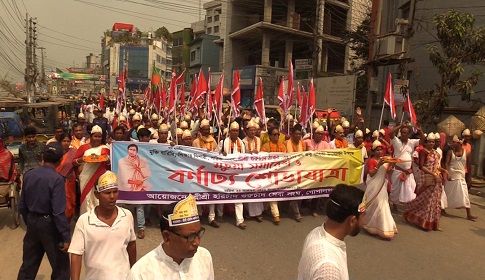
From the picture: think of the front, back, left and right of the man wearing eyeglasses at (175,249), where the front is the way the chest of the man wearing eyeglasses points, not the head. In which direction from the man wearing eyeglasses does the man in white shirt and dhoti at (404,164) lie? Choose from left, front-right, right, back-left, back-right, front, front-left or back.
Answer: left

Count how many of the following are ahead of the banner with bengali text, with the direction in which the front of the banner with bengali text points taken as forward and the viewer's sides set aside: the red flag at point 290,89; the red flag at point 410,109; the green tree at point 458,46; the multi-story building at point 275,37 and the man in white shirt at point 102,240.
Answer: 1

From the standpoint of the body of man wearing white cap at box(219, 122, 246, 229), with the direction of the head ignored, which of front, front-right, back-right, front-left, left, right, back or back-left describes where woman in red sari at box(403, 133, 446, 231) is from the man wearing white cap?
left

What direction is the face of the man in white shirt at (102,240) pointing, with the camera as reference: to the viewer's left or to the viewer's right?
to the viewer's right

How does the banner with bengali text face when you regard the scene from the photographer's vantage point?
facing the viewer

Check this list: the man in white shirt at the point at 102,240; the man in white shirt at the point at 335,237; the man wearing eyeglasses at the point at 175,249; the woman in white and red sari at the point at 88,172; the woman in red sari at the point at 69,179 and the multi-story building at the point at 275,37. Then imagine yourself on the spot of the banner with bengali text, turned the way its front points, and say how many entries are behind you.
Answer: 1

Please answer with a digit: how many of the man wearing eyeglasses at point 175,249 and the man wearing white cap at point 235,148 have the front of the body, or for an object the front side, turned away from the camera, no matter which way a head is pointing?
0

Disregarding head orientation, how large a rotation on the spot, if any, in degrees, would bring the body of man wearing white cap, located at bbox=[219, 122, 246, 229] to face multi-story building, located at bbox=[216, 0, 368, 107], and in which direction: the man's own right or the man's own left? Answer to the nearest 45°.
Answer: approximately 180°

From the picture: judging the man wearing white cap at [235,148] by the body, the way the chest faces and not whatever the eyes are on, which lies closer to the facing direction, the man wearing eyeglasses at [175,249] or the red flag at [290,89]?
the man wearing eyeglasses

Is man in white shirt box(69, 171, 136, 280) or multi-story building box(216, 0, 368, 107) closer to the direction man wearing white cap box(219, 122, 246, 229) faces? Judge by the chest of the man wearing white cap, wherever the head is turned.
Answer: the man in white shirt

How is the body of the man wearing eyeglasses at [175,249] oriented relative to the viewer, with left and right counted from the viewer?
facing the viewer and to the right of the viewer

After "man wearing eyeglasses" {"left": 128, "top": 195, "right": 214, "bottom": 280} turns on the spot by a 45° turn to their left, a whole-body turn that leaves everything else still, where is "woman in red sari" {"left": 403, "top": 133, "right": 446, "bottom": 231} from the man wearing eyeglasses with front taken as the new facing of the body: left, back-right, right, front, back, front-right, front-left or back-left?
front-left

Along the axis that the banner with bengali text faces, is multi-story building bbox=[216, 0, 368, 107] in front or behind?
behind

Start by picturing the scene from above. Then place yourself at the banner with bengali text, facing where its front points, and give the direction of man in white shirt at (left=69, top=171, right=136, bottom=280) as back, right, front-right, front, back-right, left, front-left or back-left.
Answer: front

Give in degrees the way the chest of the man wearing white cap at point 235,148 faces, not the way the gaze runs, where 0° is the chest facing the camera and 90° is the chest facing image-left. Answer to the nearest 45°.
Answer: approximately 0°

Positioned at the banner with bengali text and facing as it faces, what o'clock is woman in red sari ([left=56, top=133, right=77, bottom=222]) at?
The woman in red sari is roughly at 2 o'clock from the banner with bengali text.

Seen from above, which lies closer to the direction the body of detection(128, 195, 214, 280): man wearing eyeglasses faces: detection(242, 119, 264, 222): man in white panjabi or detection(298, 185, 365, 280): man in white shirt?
the man in white shirt
